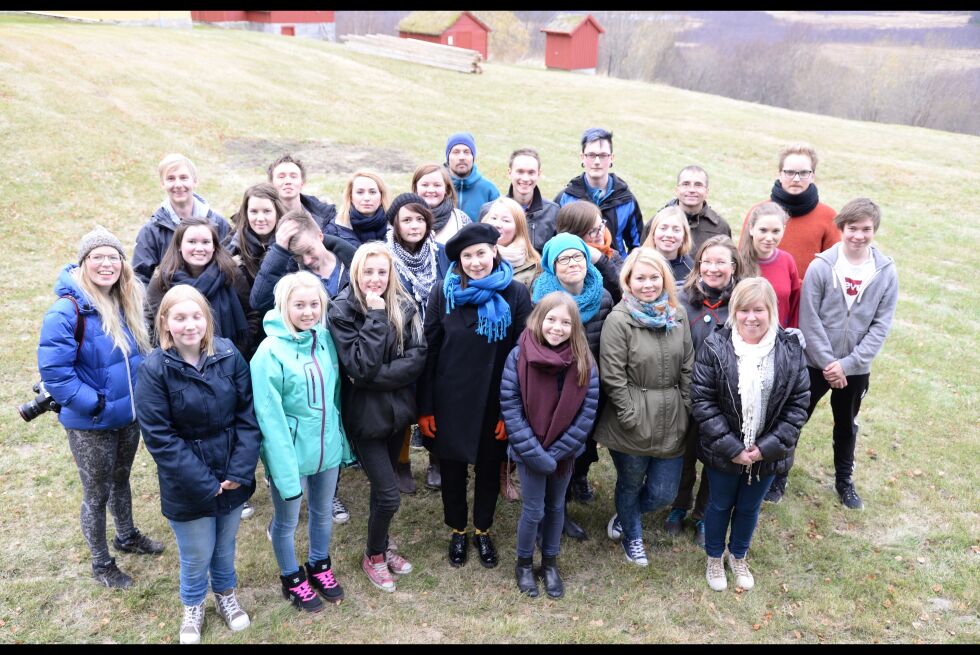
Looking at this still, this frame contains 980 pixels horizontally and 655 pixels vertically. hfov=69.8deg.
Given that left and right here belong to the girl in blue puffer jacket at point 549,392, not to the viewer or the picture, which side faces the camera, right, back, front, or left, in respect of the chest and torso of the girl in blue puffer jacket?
front

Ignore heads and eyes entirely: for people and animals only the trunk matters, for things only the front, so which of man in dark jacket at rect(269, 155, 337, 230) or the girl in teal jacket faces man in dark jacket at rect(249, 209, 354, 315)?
man in dark jacket at rect(269, 155, 337, 230)

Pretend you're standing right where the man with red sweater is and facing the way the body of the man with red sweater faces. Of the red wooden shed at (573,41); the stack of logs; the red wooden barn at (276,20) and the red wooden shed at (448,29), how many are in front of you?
0

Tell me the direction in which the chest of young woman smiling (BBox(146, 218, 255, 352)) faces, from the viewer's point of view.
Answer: toward the camera

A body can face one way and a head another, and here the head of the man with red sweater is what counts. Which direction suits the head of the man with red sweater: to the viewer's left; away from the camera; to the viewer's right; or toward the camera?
toward the camera

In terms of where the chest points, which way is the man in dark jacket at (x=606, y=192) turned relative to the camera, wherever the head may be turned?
toward the camera

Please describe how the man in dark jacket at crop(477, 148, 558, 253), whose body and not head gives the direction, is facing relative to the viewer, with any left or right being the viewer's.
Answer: facing the viewer

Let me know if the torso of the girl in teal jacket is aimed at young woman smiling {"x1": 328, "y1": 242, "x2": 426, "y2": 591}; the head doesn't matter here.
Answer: no

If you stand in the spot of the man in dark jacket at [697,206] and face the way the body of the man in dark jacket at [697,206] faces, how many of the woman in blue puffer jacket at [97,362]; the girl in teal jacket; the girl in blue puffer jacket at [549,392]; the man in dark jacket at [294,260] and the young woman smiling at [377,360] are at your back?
0

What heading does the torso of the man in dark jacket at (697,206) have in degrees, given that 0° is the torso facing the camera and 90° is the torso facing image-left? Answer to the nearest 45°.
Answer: approximately 0°

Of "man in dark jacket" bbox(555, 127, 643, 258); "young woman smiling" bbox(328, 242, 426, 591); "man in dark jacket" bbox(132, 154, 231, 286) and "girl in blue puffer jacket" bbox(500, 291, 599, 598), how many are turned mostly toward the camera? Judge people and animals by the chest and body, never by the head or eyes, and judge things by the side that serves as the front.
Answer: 4

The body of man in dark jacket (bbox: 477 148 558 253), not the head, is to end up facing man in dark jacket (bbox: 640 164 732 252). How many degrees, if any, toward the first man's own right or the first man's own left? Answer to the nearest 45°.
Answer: approximately 90° to the first man's own left

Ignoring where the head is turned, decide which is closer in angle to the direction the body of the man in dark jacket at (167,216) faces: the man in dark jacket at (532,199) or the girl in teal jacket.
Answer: the girl in teal jacket

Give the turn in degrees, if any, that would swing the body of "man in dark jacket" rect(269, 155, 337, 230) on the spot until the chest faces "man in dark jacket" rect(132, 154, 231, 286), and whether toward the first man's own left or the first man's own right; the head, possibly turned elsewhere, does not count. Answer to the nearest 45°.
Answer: approximately 90° to the first man's own right

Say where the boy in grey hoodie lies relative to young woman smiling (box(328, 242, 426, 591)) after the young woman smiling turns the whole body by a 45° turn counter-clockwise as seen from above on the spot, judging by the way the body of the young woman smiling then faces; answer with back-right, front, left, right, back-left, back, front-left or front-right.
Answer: front-left
